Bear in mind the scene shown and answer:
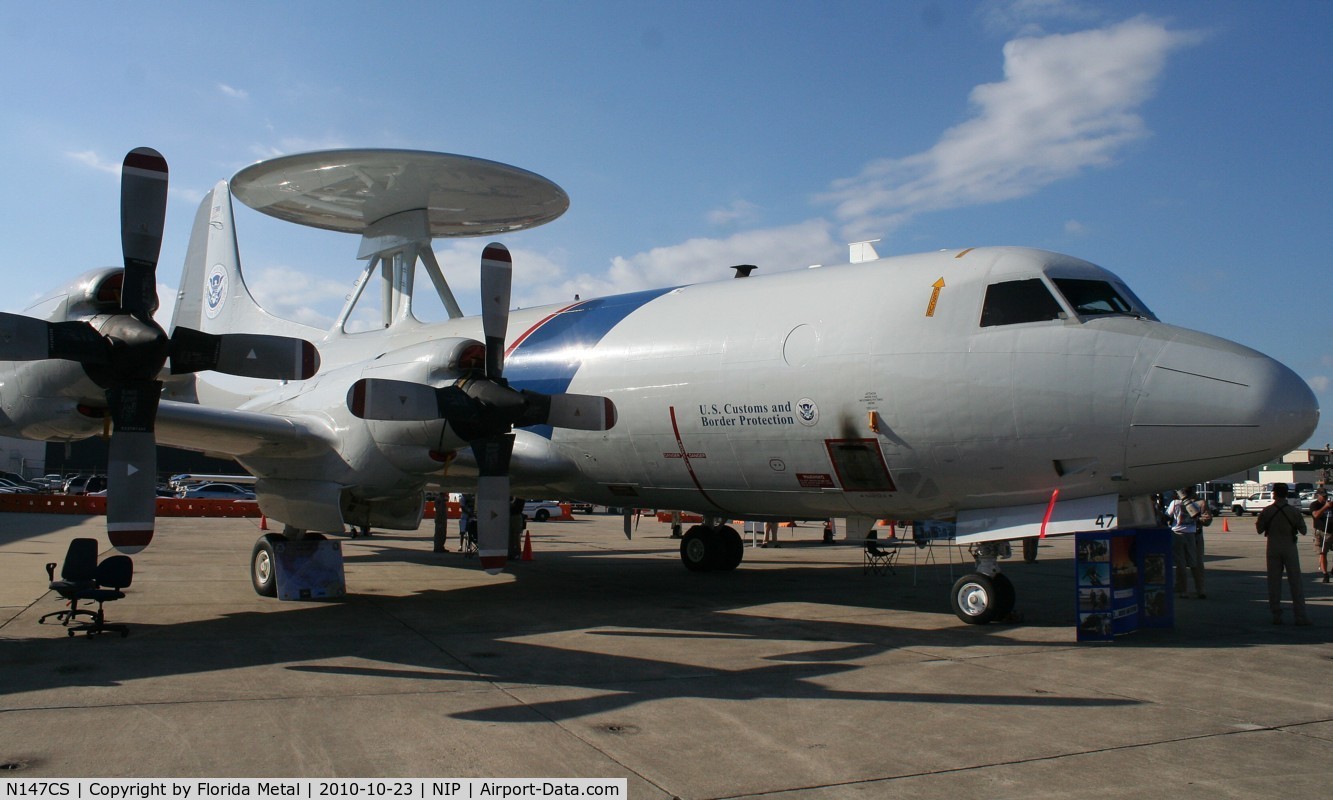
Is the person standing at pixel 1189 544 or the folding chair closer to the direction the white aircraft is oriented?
the person standing

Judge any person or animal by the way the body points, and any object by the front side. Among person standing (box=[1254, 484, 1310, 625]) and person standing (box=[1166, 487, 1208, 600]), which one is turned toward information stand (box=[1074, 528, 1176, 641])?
person standing (box=[1166, 487, 1208, 600])

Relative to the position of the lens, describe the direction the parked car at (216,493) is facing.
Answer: facing to the right of the viewer

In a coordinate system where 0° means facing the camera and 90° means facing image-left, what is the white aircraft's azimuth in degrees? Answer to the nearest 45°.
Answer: approximately 315°

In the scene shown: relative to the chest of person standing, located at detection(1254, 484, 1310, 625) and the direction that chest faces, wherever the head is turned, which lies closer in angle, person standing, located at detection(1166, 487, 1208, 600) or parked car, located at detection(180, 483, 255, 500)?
the person standing

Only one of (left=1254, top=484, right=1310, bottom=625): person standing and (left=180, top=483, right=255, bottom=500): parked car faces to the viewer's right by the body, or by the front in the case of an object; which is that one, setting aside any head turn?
the parked car
